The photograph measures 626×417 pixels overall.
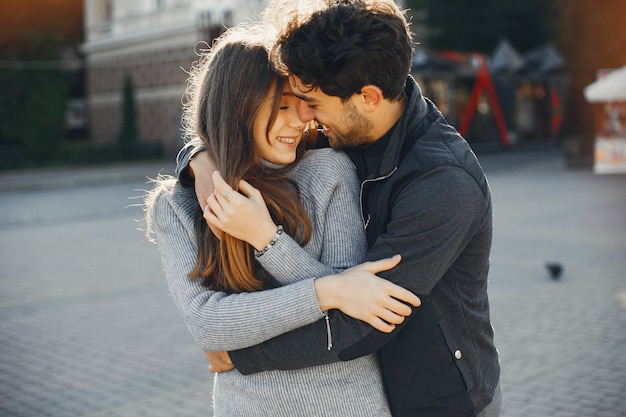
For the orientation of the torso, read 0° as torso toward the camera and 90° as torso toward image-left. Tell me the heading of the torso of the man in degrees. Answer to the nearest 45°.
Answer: approximately 90°

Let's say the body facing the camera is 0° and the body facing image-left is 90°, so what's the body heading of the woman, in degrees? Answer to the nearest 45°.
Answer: approximately 315°

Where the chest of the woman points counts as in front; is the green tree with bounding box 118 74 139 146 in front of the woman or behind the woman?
behind

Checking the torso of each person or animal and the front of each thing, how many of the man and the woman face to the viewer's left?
1

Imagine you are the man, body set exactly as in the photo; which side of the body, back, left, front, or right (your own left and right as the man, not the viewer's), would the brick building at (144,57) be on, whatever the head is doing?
right
